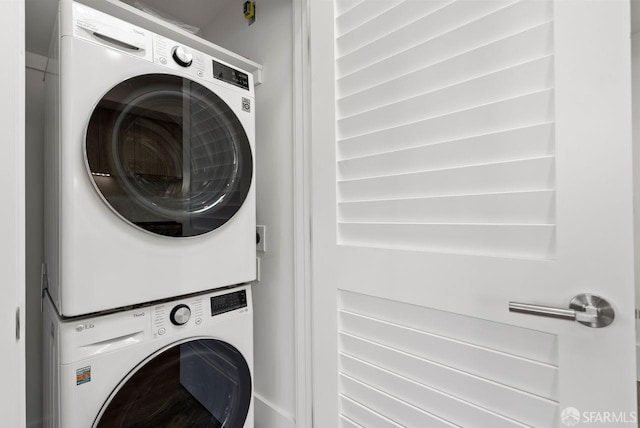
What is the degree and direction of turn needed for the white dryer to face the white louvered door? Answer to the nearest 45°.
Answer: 0° — it already faces it

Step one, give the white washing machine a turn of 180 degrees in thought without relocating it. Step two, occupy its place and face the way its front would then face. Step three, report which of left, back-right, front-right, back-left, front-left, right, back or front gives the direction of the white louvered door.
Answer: back

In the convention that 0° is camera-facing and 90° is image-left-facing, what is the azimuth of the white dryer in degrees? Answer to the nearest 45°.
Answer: approximately 315°

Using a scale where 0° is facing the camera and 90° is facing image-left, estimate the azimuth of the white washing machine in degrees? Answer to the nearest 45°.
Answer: approximately 315°
